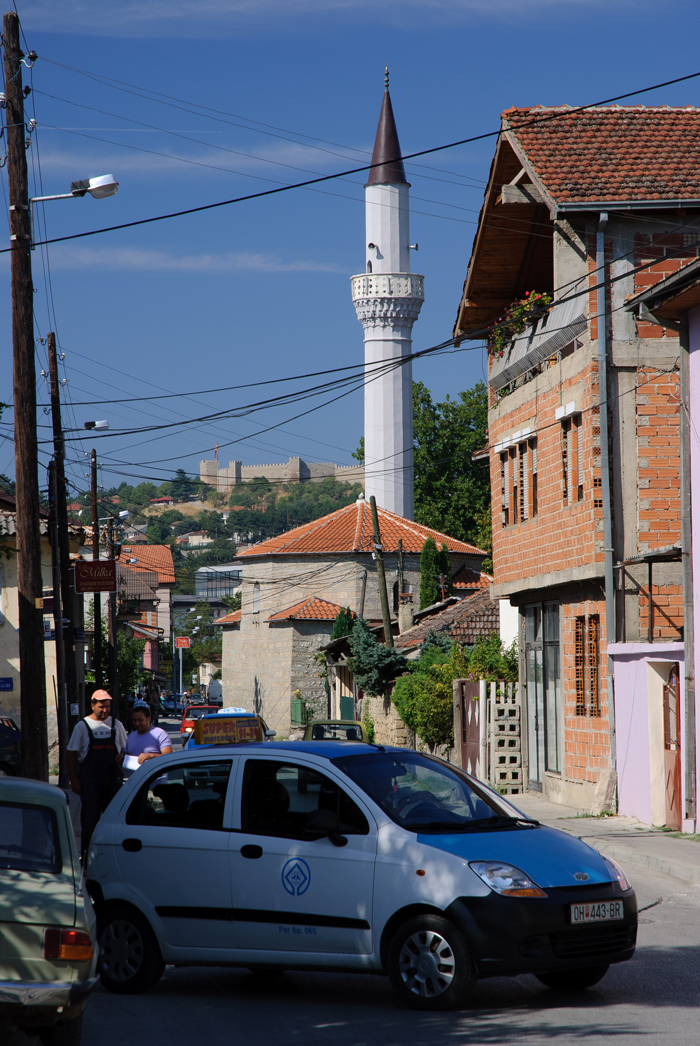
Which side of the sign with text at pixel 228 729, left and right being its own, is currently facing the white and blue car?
front

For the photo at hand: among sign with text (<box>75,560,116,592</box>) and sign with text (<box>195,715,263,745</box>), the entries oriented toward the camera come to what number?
2

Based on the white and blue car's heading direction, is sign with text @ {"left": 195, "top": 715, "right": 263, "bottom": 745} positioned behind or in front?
behind

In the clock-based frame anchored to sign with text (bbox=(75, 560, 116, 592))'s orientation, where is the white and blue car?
The white and blue car is roughly at 12 o'clock from the sign with text.

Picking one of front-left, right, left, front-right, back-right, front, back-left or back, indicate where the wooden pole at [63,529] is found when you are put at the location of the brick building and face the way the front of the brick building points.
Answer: front

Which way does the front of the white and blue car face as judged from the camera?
facing the viewer and to the right of the viewer

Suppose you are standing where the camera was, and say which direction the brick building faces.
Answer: facing the viewer and to the left of the viewer

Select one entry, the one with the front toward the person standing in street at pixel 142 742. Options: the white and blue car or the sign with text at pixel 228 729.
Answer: the sign with text

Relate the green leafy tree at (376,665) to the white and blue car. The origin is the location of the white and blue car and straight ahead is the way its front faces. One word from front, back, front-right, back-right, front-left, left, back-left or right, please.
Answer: back-left

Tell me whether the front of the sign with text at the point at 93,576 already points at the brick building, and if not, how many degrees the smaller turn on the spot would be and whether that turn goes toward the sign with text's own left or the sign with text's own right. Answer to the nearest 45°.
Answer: approximately 45° to the sign with text's own left

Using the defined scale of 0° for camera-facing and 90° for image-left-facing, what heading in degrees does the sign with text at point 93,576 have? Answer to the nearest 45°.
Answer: approximately 0°

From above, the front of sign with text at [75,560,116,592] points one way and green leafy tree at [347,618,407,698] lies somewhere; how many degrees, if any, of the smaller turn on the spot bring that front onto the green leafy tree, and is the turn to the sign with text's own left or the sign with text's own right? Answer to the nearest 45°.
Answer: approximately 135° to the sign with text's own left
